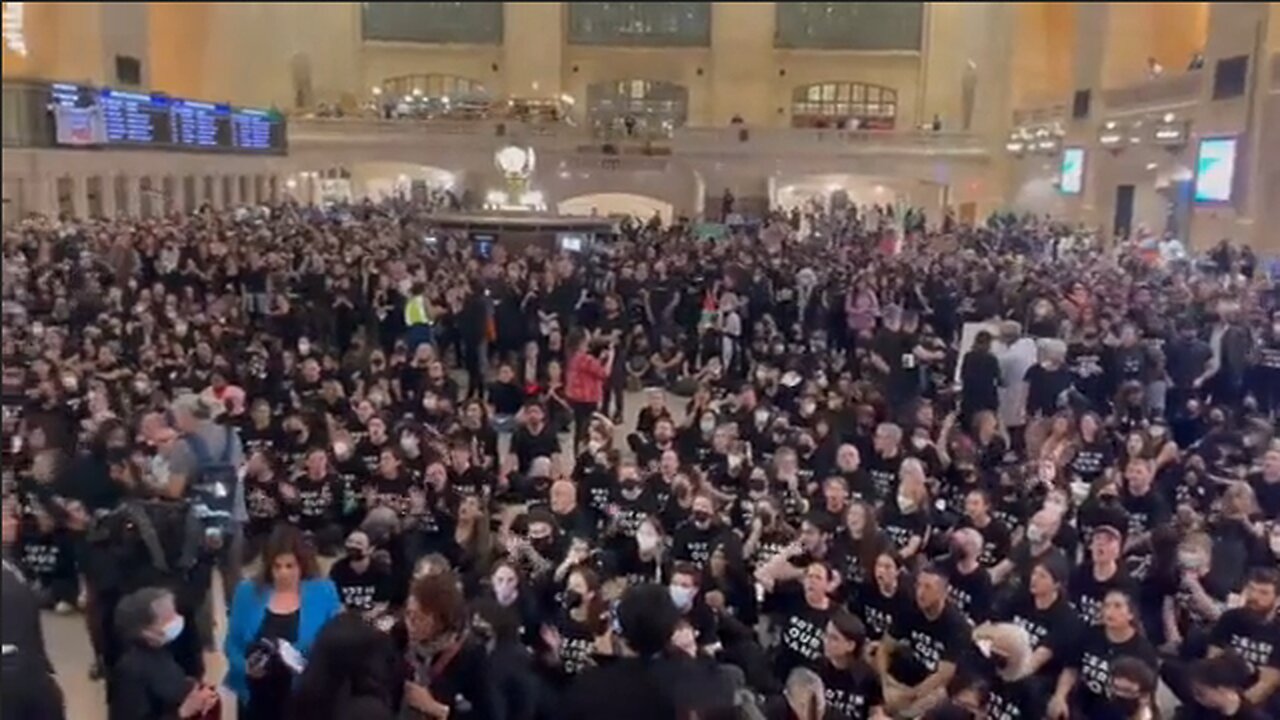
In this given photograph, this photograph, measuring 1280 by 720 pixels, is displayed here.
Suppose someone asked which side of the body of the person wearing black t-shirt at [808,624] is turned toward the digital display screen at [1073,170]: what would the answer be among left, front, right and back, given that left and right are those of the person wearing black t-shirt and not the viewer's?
back

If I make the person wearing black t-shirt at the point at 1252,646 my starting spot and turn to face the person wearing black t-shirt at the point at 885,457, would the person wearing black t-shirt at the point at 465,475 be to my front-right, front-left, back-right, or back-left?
front-left

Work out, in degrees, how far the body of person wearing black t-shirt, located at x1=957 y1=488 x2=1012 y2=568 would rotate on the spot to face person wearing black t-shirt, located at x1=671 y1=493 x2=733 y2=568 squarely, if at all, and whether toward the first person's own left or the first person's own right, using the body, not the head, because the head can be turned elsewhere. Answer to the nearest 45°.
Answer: approximately 45° to the first person's own right

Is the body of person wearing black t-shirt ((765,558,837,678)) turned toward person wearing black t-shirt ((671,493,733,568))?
no

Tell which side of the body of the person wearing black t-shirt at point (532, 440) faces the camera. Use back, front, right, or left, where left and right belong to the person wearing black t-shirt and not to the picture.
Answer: front

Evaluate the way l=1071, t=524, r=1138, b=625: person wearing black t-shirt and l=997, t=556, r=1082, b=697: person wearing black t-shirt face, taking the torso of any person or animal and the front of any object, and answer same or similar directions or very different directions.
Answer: same or similar directions

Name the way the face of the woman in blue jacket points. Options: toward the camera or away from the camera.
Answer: toward the camera

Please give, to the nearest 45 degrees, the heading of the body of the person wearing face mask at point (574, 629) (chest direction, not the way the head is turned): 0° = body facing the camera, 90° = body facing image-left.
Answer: approximately 45°

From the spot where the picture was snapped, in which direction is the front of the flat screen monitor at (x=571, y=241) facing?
facing the viewer

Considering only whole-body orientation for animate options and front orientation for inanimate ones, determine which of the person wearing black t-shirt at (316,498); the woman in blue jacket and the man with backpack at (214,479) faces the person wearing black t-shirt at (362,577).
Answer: the person wearing black t-shirt at (316,498)

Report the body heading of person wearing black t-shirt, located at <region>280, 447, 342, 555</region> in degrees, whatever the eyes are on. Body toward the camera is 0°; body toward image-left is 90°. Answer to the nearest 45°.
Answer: approximately 0°

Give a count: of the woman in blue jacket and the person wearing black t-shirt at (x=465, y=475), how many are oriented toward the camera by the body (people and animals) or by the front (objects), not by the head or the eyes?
2

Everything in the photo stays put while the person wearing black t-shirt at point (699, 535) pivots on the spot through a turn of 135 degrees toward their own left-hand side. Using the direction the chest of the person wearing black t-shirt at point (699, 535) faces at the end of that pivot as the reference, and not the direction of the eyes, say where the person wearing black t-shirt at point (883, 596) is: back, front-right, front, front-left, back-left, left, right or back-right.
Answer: right

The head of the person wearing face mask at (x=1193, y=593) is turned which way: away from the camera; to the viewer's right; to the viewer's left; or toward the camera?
toward the camera

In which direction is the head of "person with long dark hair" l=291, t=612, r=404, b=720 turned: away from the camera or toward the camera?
away from the camera

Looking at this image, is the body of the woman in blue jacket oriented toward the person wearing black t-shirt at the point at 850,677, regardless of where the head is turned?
no

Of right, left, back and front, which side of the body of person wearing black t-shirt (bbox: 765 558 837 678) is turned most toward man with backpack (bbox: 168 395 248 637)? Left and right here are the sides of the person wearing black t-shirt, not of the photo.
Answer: right

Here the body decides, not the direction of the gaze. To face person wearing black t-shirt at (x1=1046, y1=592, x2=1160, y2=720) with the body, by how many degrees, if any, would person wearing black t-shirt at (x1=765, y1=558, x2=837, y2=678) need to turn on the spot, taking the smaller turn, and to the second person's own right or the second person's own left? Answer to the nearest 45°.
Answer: approximately 90° to the second person's own left

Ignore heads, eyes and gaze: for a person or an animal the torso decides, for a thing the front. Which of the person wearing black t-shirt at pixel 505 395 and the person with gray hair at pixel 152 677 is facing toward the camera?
the person wearing black t-shirt

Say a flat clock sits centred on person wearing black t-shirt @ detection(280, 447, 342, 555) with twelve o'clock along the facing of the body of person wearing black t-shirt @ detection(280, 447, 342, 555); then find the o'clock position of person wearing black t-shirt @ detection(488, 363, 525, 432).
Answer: person wearing black t-shirt @ detection(488, 363, 525, 432) is roughly at 7 o'clock from person wearing black t-shirt @ detection(280, 447, 342, 555).

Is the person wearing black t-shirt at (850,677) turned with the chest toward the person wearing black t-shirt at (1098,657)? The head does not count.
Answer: no
